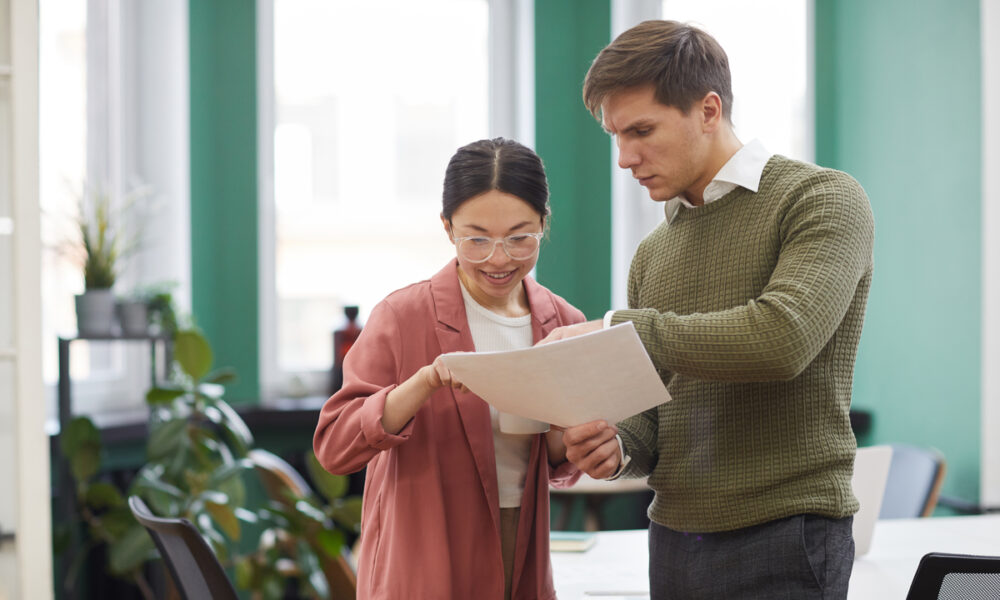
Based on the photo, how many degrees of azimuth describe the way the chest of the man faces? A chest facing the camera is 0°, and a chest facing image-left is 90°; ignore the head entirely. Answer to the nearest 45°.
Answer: approximately 45°

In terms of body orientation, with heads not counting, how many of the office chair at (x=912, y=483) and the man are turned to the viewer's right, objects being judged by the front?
0

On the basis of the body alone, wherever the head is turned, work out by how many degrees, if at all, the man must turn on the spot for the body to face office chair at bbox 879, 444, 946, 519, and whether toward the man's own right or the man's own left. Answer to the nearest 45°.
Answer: approximately 135° to the man's own right

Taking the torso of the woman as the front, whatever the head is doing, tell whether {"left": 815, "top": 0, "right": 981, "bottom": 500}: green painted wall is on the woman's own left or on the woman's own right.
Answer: on the woman's own left

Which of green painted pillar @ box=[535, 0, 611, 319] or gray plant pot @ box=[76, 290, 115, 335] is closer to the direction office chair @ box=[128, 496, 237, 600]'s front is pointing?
the green painted pillar

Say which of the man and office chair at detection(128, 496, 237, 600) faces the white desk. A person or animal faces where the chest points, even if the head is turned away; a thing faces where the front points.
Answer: the office chair

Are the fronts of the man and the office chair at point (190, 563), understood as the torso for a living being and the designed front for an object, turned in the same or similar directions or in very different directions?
very different directions
